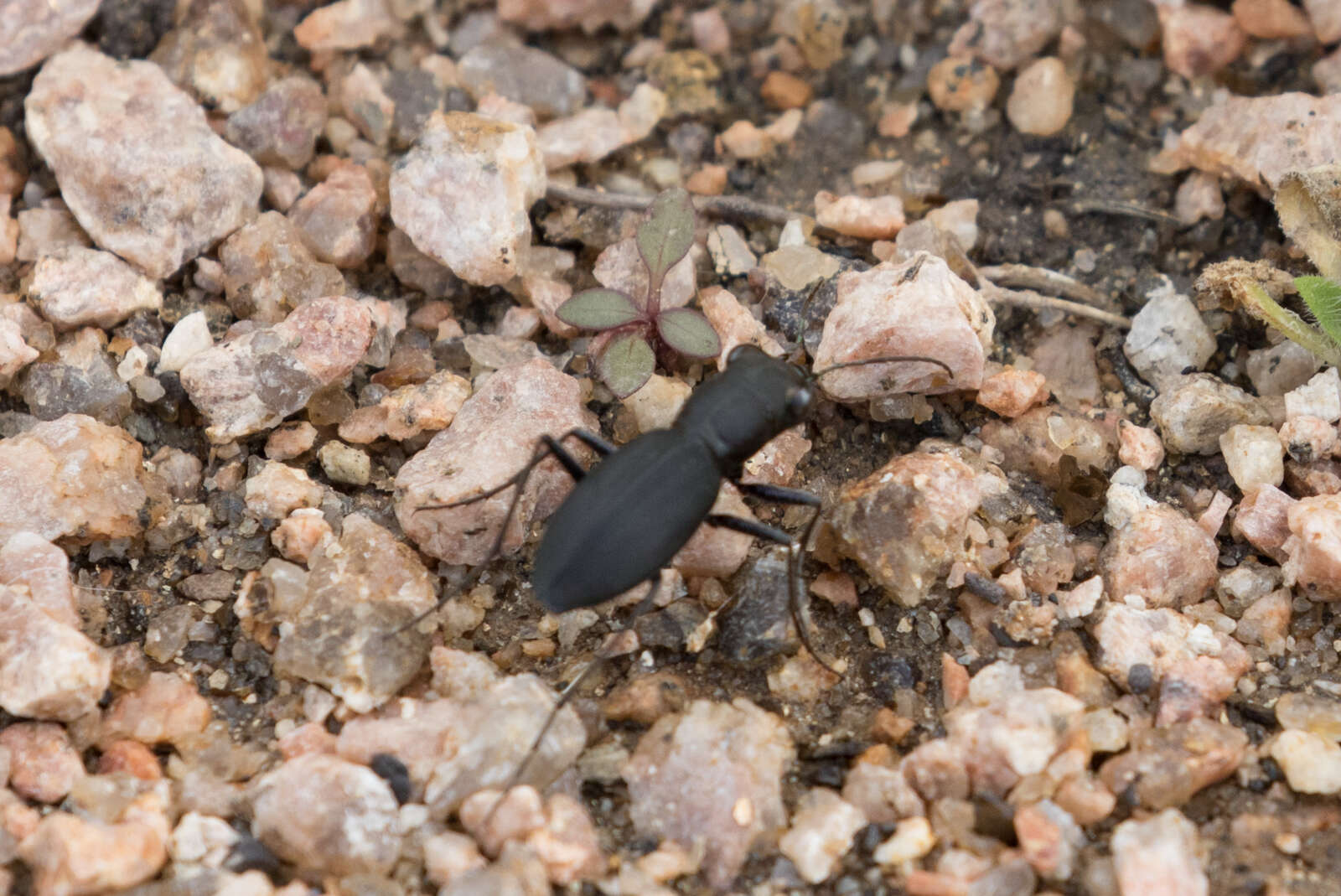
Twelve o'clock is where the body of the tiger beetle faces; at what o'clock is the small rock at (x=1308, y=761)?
The small rock is roughly at 3 o'clock from the tiger beetle.

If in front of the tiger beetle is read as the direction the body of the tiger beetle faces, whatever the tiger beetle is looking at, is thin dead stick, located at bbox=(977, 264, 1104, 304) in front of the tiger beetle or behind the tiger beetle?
in front

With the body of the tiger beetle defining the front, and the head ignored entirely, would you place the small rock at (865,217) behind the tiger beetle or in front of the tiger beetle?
in front

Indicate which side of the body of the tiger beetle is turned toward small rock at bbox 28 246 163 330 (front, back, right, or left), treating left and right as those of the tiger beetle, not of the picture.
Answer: left

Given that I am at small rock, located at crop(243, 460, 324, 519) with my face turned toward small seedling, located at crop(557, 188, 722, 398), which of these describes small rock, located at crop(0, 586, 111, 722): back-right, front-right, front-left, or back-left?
back-right

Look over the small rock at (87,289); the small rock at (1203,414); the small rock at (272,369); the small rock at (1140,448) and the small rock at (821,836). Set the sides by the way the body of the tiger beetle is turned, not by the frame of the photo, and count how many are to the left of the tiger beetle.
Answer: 2

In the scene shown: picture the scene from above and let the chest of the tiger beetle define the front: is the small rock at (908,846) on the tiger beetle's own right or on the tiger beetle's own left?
on the tiger beetle's own right

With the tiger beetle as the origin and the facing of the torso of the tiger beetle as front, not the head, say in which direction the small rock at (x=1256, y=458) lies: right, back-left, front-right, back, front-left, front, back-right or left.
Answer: front-right

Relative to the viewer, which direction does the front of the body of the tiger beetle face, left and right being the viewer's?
facing away from the viewer and to the right of the viewer

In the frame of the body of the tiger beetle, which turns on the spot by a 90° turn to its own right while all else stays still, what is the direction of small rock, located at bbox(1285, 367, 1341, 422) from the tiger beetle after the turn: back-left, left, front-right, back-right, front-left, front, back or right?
front-left

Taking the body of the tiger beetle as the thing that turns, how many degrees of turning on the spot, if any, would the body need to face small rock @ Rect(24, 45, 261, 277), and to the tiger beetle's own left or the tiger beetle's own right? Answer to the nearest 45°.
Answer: approximately 90° to the tiger beetle's own left

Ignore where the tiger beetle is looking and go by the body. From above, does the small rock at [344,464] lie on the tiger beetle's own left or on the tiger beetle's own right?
on the tiger beetle's own left

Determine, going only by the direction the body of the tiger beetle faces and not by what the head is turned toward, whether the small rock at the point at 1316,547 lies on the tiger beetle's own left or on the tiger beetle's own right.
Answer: on the tiger beetle's own right
